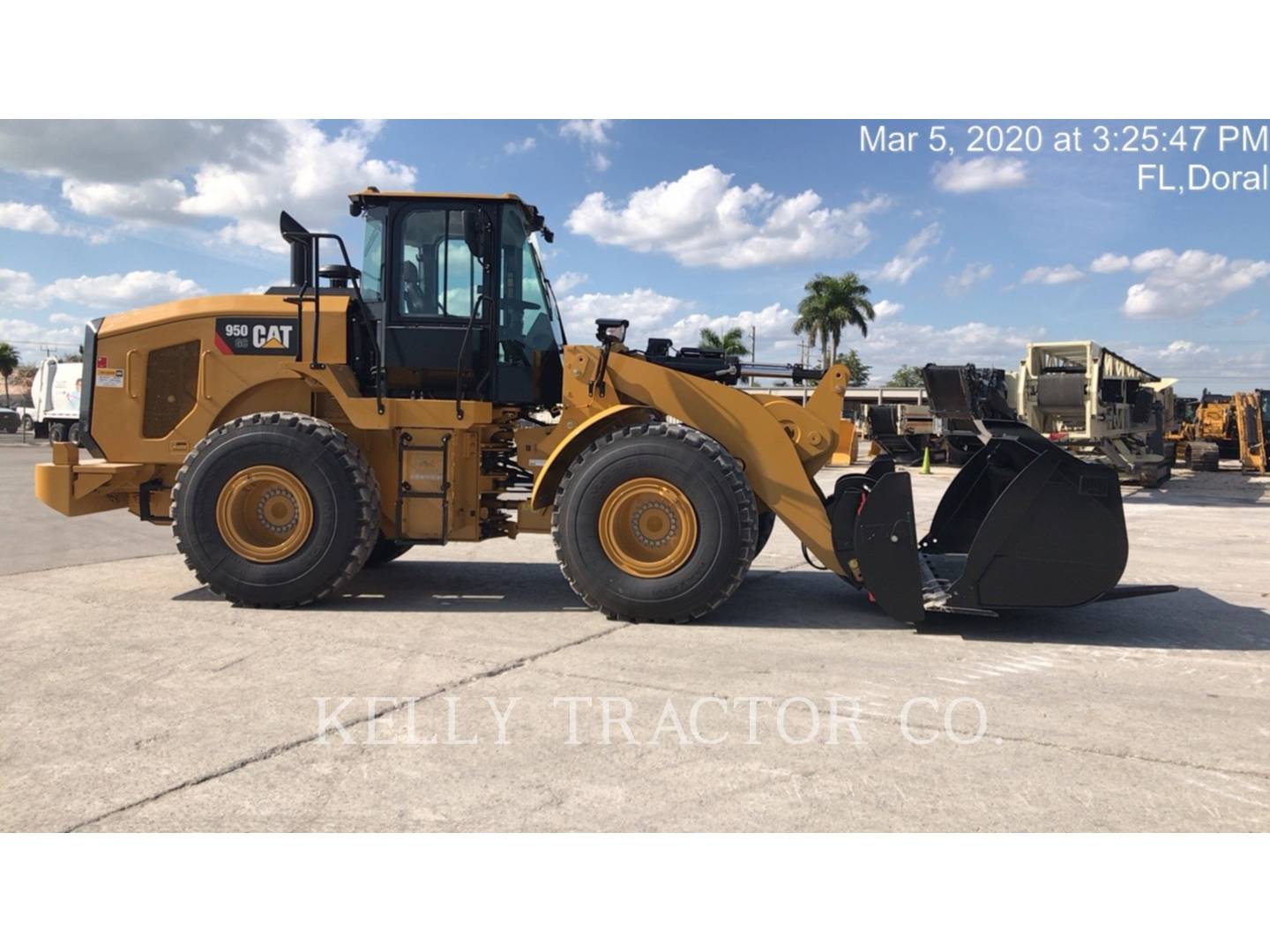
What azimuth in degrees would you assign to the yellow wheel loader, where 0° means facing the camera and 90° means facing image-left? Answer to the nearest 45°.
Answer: approximately 270°

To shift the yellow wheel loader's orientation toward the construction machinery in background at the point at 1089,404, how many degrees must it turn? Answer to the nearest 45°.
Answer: approximately 45° to its left

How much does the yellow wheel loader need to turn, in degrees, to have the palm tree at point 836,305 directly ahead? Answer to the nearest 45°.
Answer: approximately 90° to its left

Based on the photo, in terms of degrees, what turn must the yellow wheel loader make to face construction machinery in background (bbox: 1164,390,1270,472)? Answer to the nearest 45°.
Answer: approximately 45° to its left

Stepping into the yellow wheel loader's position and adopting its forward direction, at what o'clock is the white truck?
The white truck is roughly at 8 o'clock from the yellow wheel loader.
